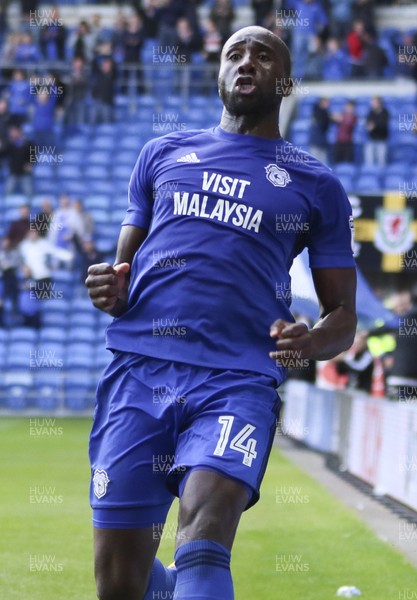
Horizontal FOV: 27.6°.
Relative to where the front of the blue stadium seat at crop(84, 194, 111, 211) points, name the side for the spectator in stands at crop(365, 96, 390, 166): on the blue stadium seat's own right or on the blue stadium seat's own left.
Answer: on the blue stadium seat's own left

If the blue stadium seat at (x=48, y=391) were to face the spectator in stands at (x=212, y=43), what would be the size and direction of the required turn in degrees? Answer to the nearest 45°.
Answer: approximately 135° to its left

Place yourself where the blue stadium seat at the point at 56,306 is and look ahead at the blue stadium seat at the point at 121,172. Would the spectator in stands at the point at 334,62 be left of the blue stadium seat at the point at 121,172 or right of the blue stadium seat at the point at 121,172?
right

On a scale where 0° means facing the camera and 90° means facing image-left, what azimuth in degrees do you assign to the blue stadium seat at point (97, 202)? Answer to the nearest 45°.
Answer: approximately 0°
